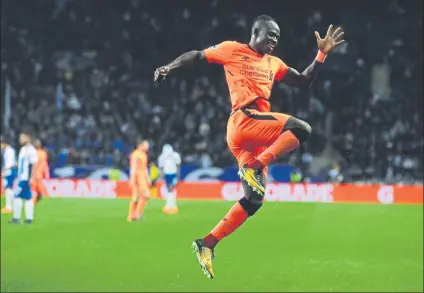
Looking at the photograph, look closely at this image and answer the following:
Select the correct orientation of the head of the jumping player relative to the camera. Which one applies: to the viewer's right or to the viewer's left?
to the viewer's right

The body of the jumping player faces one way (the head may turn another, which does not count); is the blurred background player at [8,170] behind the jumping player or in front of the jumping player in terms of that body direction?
behind

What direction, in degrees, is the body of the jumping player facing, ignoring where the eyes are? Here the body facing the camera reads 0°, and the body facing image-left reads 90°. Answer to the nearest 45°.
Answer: approximately 315°
